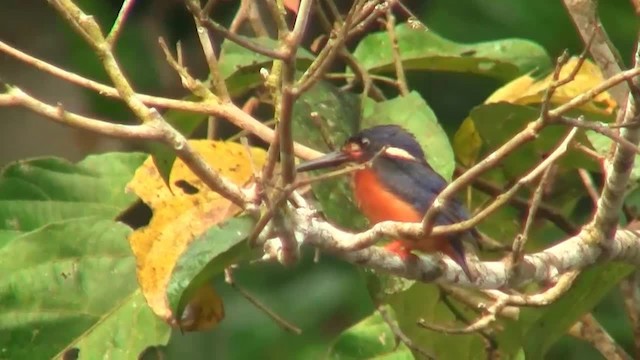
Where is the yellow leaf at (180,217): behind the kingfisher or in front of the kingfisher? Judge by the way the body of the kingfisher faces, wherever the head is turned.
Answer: in front

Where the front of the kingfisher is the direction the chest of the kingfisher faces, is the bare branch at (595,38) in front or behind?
behind

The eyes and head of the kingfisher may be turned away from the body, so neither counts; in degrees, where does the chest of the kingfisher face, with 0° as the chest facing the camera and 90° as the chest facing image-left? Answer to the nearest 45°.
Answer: approximately 90°

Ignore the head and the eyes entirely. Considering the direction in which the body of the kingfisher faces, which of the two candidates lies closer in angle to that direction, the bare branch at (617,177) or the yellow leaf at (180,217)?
the yellow leaf

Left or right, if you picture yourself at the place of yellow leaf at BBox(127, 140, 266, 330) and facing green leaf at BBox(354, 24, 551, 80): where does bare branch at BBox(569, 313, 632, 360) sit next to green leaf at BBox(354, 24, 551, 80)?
right

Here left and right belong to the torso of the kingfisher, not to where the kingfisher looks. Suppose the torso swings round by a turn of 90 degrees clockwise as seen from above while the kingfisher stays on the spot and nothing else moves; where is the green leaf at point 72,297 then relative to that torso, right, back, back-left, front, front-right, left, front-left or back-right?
left

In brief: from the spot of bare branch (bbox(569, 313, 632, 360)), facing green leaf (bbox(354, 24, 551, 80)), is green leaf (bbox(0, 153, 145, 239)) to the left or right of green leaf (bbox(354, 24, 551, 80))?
left

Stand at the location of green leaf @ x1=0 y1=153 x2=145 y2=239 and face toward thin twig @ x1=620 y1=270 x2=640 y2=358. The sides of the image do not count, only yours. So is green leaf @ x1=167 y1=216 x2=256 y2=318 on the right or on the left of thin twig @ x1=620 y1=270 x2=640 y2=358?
right

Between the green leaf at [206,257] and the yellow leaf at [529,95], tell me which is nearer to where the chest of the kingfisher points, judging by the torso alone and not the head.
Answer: the green leaf
